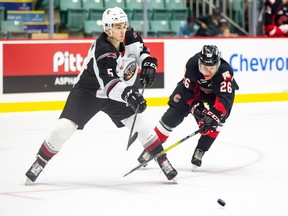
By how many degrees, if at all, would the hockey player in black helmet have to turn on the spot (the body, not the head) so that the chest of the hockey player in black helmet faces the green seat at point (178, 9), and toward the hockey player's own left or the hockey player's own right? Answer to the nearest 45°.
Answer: approximately 180°

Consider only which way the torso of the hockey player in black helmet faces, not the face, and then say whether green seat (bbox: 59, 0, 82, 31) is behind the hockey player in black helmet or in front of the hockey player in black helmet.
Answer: behind

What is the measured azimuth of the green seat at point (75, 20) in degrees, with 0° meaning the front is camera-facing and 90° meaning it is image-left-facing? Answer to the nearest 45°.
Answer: approximately 0°

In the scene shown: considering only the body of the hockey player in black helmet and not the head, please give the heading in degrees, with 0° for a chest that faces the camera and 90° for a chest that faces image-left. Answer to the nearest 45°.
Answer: approximately 0°

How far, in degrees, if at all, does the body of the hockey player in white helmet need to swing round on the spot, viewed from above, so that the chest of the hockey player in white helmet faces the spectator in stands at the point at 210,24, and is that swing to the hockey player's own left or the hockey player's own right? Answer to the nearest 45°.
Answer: approximately 135° to the hockey player's own left

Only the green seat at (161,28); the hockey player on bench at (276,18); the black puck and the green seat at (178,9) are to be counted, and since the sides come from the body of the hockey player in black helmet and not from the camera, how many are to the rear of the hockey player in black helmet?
3
